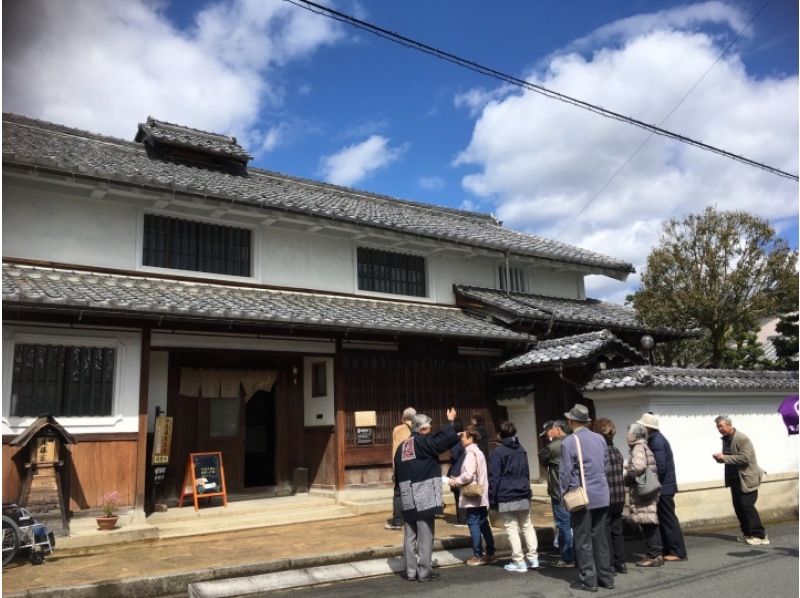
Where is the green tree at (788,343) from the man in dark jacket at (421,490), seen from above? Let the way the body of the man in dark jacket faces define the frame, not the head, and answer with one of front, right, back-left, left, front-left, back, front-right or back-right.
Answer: front

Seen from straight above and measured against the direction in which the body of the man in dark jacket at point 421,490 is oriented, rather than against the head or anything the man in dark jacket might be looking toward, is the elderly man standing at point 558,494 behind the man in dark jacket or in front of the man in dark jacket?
in front

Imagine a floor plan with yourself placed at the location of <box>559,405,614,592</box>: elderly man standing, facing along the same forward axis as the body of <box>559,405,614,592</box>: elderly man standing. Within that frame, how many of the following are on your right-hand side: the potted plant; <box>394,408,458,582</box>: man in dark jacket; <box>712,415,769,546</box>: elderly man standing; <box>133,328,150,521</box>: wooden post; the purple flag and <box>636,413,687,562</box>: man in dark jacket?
3

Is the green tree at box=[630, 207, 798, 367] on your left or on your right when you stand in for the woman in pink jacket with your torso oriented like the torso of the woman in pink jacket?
on your right

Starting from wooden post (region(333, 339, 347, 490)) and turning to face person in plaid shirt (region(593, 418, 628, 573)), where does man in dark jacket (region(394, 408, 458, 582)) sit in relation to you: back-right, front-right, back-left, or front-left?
front-right

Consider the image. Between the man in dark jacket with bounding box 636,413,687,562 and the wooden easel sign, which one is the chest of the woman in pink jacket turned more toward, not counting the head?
the wooden easel sign

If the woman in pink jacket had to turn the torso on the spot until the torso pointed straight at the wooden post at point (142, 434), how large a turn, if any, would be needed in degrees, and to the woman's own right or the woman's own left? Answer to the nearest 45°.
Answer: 0° — they already face it

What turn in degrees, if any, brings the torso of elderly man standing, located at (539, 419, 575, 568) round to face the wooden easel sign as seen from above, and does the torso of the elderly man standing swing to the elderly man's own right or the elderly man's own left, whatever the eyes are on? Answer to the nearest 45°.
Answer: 0° — they already face it

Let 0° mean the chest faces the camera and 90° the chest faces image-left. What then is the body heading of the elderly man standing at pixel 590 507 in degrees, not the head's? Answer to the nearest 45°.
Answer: approximately 135°

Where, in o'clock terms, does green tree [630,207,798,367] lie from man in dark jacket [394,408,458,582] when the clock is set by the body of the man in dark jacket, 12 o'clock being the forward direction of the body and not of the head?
The green tree is roughly at 12 o'clock from the man in dark jacket.
